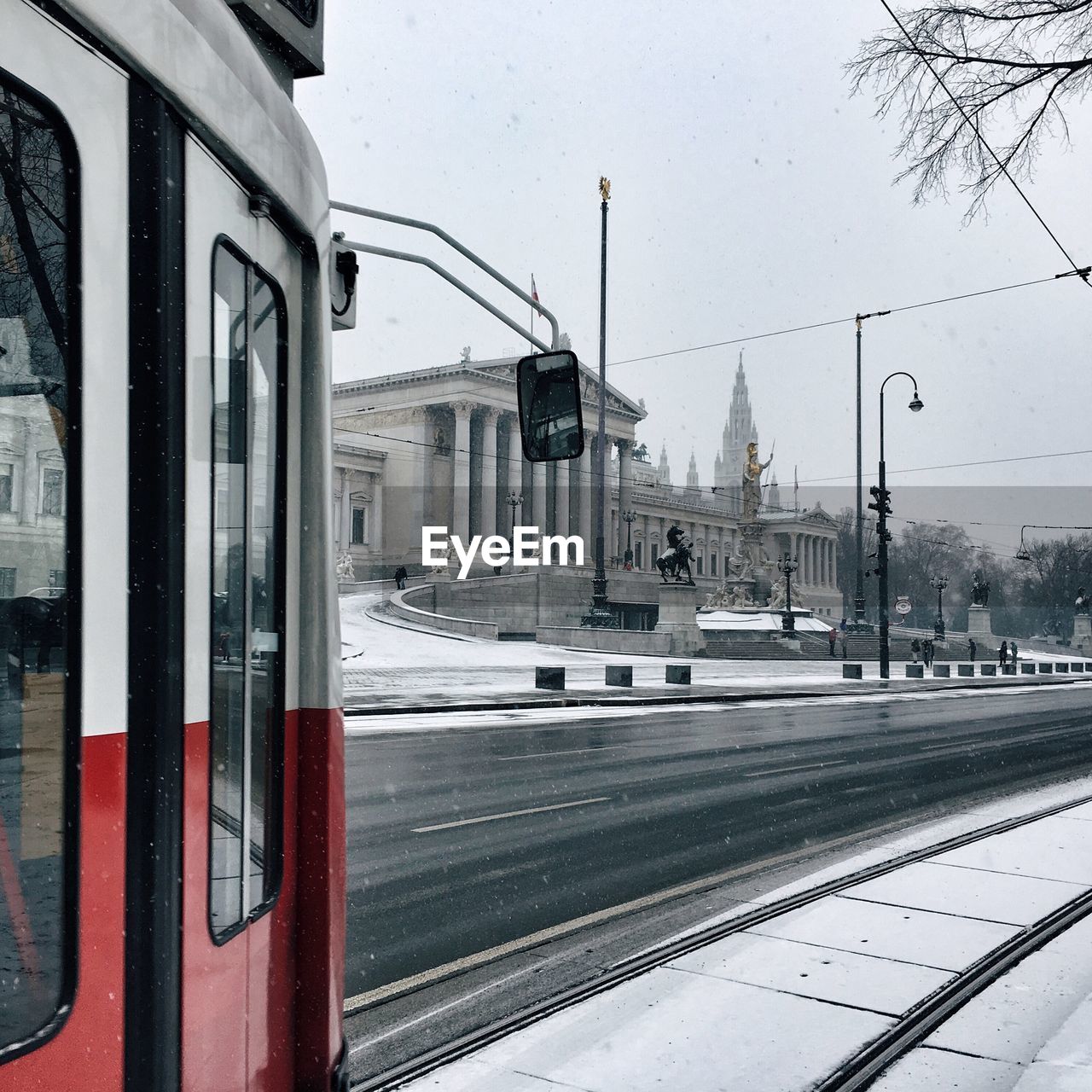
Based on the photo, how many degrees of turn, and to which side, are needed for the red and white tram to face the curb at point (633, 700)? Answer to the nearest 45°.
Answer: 0° — it already faces it

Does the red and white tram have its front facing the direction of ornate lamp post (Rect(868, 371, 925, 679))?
yes

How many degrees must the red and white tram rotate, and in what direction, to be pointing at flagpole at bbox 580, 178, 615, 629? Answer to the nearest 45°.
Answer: approximately 45° to its left

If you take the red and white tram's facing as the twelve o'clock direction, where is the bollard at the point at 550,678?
The bollard is roughly at 11 o'clock from the red and white tram.

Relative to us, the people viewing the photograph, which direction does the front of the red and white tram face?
facing away from the viewer and to the right of the viewer

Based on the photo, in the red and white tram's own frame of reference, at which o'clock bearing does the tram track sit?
The tram track is roughly at 12 o'clock from the red and white tram.
